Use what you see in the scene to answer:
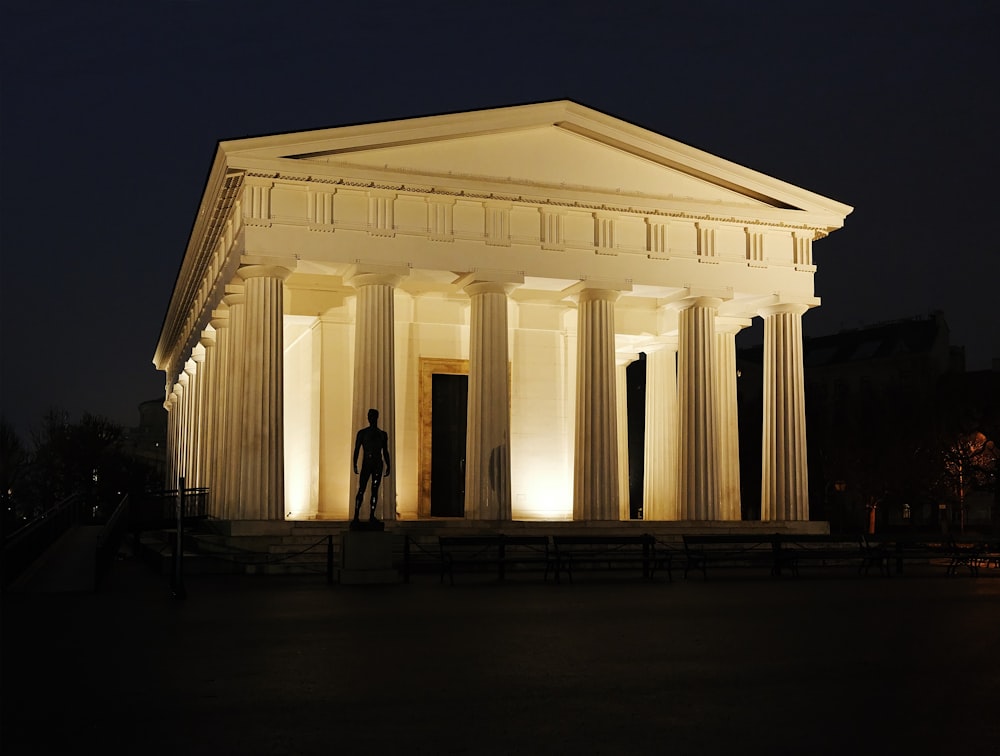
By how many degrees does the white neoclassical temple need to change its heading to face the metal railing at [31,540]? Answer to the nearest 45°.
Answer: approximately 90° to its right

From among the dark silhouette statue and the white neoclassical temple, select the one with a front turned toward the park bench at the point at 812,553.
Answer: the white neoclassical temple

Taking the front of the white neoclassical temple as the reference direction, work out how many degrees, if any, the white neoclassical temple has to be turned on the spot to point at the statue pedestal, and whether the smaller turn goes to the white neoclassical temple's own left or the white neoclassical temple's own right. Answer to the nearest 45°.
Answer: approximately 45° to the white neoclassical temple's own right

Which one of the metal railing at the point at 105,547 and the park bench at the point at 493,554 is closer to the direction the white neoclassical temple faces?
the park bench

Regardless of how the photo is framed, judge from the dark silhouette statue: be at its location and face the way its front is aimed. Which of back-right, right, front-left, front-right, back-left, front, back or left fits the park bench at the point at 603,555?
left

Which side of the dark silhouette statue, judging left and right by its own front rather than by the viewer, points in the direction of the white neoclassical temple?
back

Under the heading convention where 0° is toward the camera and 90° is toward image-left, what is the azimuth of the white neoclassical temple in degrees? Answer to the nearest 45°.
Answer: approximately 315°

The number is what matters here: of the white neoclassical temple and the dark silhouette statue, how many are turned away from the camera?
0

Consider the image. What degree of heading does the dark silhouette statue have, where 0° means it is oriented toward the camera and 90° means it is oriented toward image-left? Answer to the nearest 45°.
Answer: approximately 0°

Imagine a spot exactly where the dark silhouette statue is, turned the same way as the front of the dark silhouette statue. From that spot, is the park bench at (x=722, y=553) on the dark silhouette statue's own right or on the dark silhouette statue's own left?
on the dark silhouette statue's own left

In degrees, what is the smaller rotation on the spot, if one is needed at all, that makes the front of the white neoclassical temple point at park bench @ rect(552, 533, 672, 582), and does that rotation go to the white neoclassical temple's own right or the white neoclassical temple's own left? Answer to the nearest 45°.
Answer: approximately 45° to the white neoclassical temple's own right

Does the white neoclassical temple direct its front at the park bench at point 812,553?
yes
